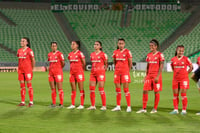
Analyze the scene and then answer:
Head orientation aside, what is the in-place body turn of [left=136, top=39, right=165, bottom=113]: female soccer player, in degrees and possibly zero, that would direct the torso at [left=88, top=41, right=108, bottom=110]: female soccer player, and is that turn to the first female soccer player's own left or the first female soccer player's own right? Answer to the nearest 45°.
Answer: approximately 45° to the first female soccer player's own right

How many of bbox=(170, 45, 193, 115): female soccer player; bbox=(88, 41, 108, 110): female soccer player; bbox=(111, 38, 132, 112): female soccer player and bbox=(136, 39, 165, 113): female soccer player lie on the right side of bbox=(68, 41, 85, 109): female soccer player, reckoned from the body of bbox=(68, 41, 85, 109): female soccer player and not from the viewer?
0

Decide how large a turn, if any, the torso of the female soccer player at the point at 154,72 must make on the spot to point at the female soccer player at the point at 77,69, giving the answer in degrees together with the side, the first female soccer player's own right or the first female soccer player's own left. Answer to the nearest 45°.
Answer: approximately 45° to the first female soccer player's own right

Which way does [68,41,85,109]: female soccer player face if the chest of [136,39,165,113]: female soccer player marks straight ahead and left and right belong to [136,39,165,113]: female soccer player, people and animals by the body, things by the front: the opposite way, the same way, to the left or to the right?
the same way

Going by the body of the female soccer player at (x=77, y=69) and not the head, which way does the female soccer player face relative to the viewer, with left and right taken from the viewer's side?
facing the viewer and to the left of the viewer

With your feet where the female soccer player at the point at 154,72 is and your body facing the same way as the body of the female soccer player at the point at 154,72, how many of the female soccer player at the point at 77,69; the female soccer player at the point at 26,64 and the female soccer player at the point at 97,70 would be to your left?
0

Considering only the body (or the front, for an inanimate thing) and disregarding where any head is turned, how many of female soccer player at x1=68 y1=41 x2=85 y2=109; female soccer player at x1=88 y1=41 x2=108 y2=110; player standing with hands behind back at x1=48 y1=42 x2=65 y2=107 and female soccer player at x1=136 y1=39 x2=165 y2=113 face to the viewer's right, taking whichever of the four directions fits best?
0

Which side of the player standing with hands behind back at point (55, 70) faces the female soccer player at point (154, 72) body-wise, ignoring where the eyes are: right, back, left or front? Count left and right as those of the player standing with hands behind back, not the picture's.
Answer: left

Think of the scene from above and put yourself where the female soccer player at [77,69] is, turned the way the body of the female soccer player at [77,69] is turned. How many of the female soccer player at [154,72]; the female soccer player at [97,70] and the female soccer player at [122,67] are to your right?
0

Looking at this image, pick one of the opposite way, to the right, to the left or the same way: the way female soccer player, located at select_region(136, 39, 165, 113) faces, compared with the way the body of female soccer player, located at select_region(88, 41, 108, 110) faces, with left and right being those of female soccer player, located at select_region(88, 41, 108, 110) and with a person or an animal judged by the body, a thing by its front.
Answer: the same way

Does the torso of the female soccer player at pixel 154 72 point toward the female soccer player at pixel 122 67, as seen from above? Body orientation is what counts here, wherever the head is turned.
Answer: no

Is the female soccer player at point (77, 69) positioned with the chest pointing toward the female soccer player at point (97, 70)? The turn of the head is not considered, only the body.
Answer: no
